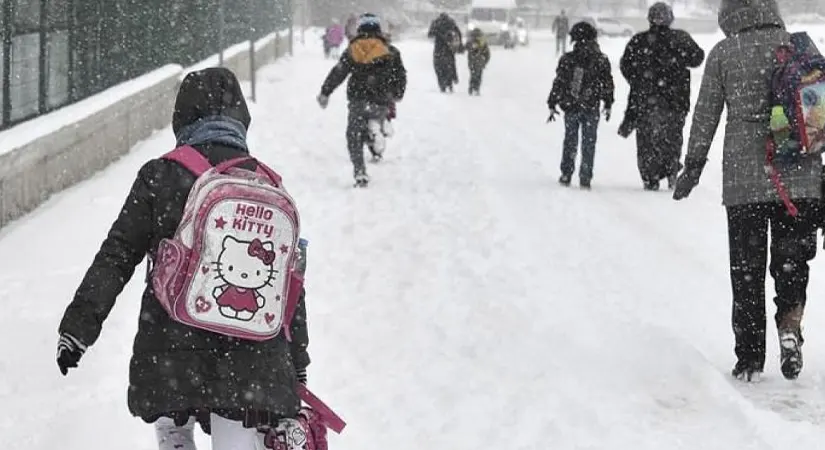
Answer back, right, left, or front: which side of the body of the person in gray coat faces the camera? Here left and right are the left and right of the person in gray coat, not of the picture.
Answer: back

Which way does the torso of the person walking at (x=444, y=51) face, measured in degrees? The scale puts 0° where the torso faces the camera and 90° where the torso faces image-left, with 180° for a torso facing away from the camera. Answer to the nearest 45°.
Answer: approximately 180°

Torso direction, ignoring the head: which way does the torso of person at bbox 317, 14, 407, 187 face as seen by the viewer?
away from the camera

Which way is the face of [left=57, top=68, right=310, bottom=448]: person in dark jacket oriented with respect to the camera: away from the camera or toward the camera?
away from the camera

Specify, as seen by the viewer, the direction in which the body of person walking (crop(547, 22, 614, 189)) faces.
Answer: away from the camera

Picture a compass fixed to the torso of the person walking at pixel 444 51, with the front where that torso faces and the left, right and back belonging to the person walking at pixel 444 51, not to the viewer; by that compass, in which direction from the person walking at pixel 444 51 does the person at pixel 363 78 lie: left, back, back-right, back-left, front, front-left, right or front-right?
back

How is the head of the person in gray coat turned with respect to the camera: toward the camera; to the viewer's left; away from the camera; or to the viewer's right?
away from the camera

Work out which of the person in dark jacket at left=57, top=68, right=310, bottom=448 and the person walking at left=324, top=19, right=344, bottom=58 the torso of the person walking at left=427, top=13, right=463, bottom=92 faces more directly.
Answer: the person walking

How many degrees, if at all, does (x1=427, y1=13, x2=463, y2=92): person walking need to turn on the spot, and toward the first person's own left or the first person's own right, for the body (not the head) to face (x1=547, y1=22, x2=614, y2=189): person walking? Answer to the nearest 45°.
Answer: approximately 180°

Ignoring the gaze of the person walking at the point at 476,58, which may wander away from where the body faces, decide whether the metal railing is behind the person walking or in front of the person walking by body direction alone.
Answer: behind

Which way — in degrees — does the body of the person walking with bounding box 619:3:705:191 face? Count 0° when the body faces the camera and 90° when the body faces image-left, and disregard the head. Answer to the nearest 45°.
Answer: approximately 180°

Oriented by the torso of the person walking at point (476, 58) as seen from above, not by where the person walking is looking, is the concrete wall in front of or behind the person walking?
behind

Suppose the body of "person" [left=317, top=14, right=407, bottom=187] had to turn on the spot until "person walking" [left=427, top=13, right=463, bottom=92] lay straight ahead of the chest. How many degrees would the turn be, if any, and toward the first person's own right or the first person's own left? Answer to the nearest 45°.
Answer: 0° — they already face them

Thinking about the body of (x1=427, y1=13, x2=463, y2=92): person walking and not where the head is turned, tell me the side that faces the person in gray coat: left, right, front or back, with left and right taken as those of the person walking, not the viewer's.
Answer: back
